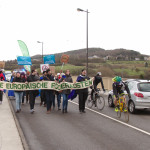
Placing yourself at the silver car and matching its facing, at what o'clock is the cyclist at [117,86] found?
The cyclist is roughly at 9 o'clock from the silver car.

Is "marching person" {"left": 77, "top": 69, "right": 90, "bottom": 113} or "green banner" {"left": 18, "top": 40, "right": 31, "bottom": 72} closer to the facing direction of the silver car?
the green banner

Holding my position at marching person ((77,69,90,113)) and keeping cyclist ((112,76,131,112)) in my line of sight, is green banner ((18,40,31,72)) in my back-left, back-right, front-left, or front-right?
back-left

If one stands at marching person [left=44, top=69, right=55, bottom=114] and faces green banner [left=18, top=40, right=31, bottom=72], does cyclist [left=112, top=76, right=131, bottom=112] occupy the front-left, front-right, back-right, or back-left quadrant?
back-right
